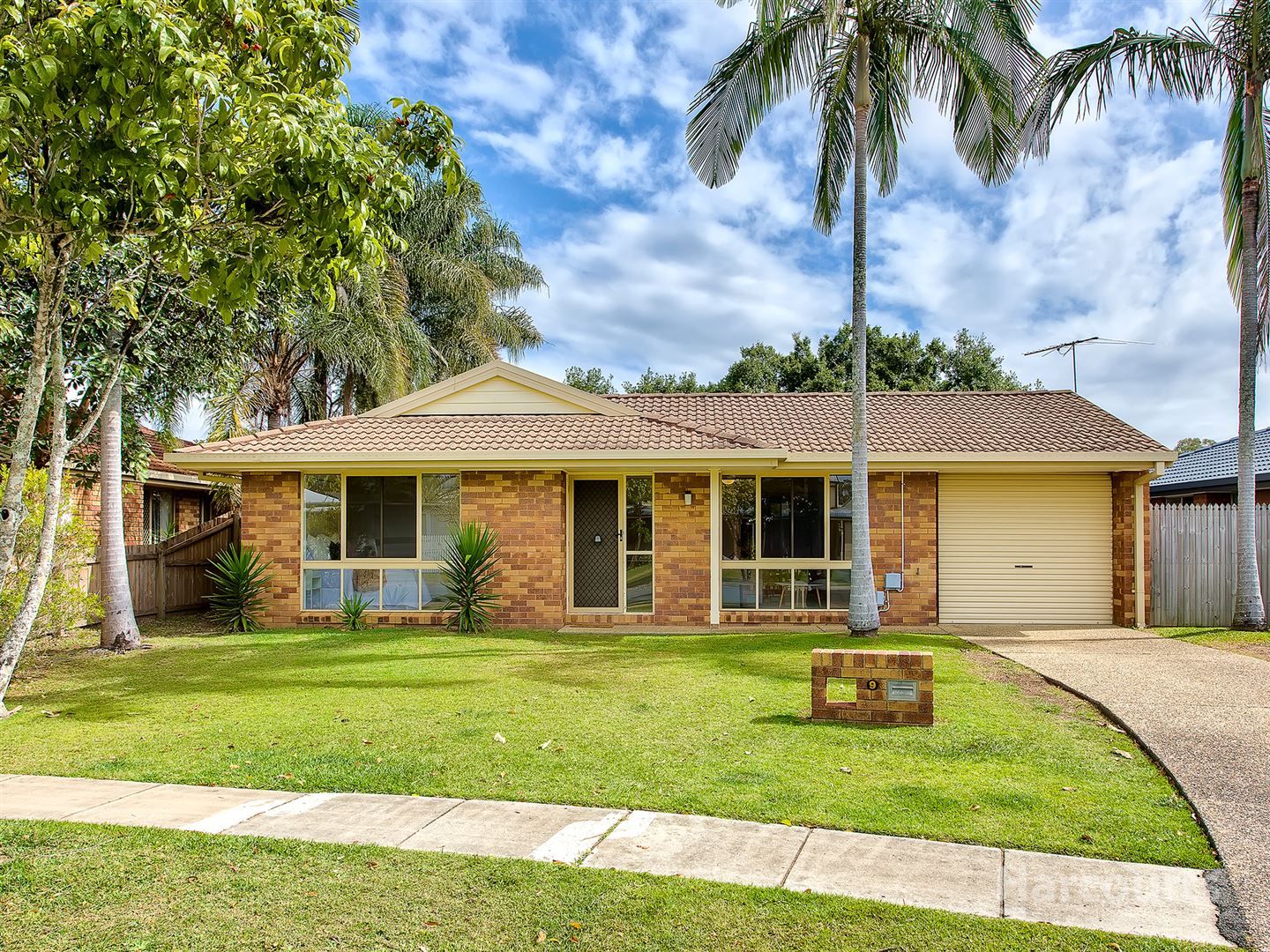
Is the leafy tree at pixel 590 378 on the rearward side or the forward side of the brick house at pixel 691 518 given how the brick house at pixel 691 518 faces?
on the rearward side

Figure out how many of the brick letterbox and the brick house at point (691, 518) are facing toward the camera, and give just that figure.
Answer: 2

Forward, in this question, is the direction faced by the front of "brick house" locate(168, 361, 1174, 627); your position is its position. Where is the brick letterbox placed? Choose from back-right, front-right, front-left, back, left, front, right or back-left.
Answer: front

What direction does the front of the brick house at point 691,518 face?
toward the camera

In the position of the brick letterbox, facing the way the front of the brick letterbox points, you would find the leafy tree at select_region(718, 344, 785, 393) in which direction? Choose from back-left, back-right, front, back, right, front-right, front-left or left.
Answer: back

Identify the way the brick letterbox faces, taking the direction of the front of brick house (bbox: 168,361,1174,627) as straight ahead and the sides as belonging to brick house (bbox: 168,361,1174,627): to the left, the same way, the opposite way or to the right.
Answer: the same way

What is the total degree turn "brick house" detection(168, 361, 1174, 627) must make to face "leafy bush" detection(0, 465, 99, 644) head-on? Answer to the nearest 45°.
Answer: approximately 45° to its right

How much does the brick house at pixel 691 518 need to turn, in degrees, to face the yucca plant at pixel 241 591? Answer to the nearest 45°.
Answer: approximately 90° to its right

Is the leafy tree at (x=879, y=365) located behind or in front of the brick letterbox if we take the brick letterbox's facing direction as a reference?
behind

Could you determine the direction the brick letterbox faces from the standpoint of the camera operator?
facing the viewer
